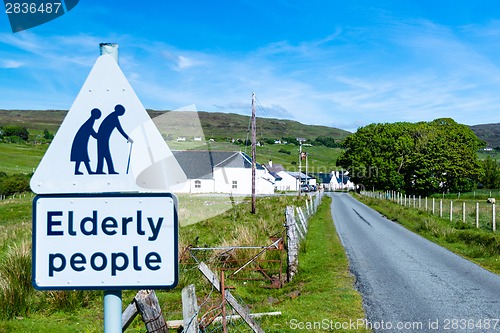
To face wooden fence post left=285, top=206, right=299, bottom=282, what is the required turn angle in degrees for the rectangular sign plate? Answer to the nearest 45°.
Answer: approximately 135° to its left

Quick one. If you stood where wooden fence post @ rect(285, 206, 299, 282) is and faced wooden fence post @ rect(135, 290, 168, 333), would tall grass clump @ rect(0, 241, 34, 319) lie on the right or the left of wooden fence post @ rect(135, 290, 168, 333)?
right

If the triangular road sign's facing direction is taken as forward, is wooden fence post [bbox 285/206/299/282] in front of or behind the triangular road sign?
behind

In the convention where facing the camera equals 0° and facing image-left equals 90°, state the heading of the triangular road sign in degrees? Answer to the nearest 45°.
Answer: approximately 0°

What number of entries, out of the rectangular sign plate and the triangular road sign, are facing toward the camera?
2

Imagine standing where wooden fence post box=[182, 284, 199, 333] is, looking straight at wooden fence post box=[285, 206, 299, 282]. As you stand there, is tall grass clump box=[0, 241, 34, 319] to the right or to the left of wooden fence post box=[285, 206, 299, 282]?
left
